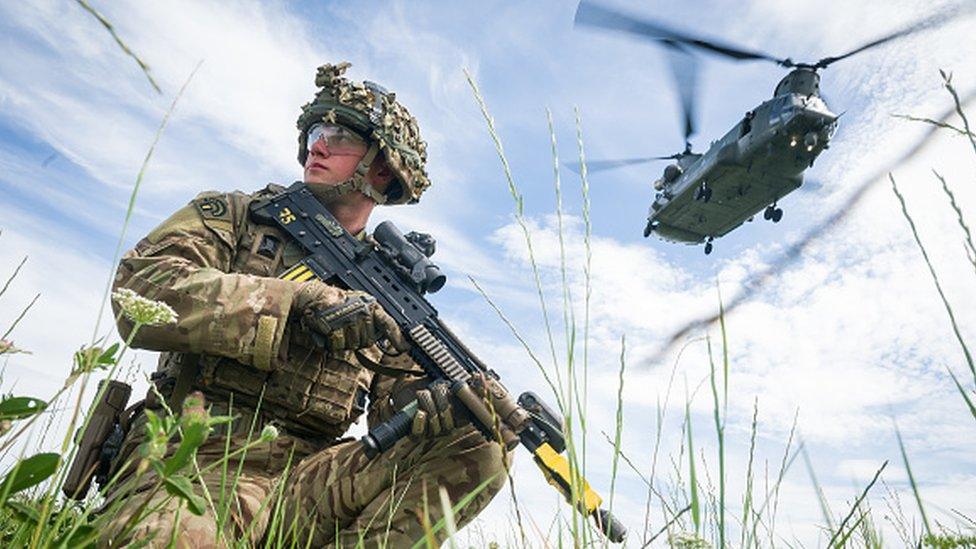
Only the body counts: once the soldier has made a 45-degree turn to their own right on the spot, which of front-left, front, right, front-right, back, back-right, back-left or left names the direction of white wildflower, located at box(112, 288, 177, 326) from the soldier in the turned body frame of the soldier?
front

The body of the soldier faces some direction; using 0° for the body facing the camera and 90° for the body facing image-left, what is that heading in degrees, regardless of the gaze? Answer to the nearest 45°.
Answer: approximately 315°

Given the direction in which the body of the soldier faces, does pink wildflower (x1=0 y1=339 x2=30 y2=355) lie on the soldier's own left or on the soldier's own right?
on the soldier's own right
